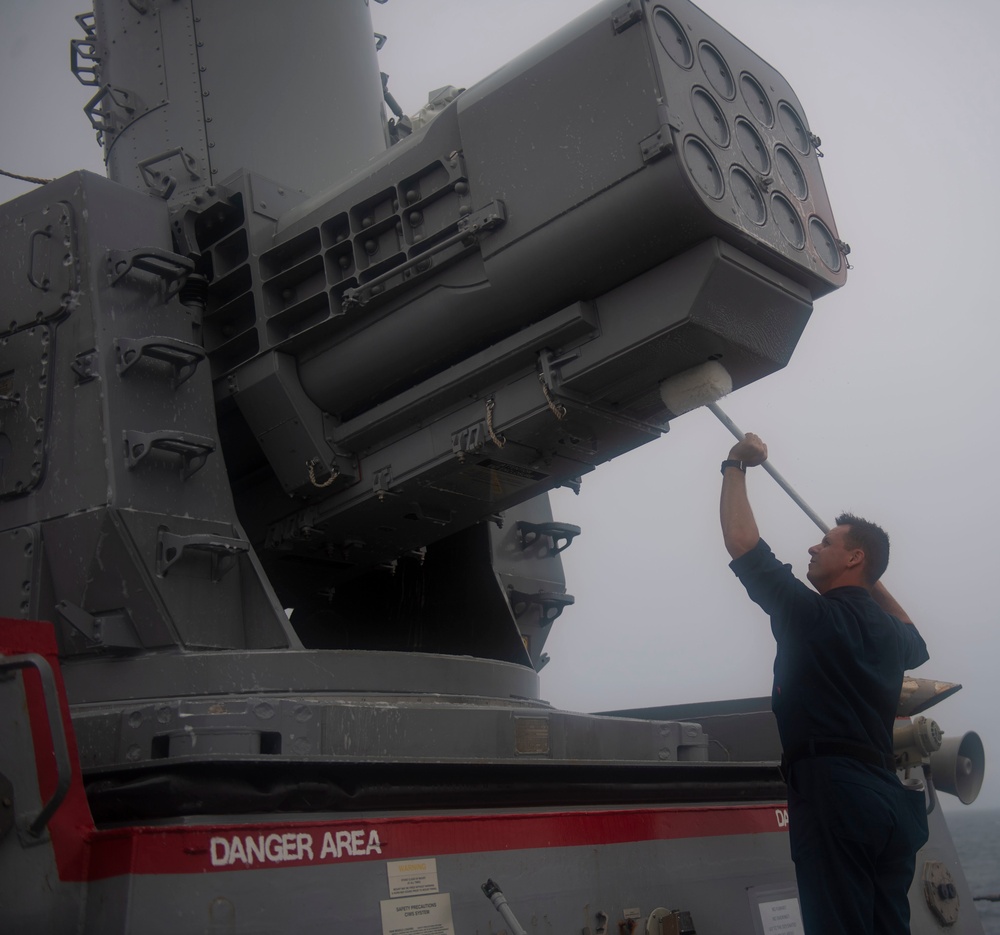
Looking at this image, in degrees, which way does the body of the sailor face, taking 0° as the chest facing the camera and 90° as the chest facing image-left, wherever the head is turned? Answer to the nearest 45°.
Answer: approximately 135°

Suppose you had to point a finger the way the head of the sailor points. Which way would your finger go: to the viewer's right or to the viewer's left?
to the viewer's left
